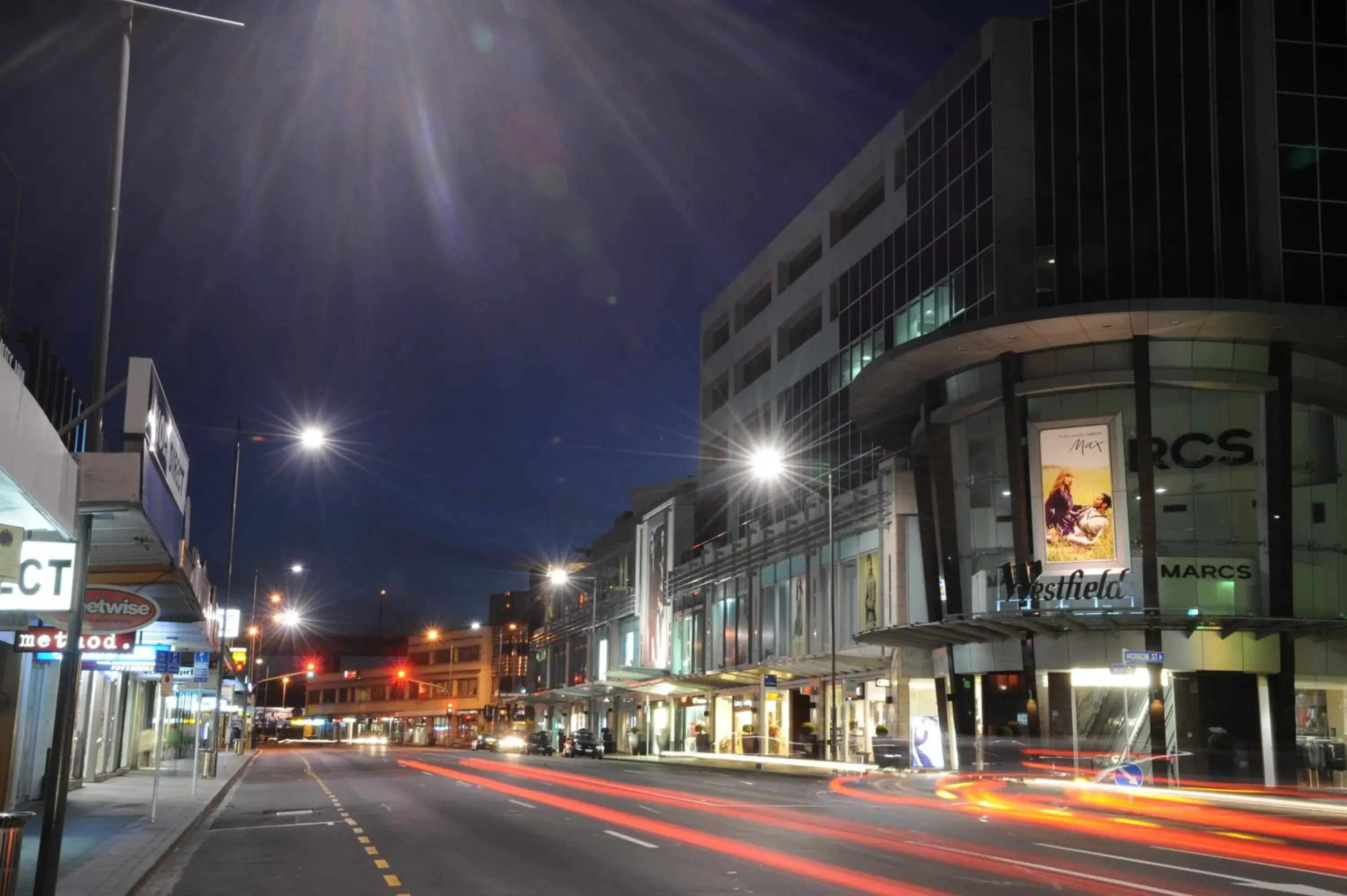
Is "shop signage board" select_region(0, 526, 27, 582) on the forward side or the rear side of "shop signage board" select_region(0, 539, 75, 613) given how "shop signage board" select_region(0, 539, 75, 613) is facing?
on the forward side

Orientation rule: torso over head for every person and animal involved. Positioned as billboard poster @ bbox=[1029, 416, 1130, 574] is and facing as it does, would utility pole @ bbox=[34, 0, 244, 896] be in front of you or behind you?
in front

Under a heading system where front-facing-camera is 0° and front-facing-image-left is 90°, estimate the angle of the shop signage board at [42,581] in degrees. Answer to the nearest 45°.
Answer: approximately 0°

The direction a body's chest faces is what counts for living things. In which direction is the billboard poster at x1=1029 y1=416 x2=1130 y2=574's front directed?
toward the camera

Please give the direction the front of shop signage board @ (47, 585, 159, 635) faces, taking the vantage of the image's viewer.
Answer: facing the viewer

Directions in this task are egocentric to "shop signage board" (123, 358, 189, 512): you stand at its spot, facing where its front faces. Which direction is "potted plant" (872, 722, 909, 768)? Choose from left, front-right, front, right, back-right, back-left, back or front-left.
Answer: front-left

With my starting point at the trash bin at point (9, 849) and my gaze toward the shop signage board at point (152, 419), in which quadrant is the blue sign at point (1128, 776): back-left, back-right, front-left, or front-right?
front-right

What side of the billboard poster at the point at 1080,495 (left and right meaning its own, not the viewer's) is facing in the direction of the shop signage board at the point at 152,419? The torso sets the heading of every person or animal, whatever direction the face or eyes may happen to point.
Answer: front

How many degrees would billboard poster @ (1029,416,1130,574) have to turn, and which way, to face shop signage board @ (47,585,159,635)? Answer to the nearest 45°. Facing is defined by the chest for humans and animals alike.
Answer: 0° — it already faces it

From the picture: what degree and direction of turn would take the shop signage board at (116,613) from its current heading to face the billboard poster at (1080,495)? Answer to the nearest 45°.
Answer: approximately 135° to its left
